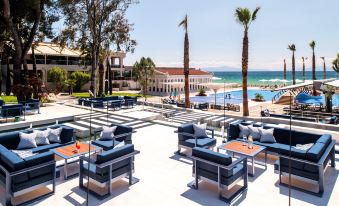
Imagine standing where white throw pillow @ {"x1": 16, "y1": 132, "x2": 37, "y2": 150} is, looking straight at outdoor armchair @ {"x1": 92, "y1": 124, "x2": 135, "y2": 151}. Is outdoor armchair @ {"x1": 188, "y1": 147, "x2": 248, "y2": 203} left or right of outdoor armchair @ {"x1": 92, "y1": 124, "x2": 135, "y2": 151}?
right

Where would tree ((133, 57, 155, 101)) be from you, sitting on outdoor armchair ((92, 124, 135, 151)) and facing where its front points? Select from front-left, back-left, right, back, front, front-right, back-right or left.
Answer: back-right

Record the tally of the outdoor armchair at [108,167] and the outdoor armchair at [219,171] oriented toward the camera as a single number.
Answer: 0

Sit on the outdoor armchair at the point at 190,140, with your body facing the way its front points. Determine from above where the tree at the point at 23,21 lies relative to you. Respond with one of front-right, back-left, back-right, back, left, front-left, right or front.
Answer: back

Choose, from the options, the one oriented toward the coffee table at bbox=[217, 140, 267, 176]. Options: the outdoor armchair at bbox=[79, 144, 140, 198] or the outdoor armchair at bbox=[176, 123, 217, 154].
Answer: the outdoor armchair at bbox=[176, 123, 217, 154]

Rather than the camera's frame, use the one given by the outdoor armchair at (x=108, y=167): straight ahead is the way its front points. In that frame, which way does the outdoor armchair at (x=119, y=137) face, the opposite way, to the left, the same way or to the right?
to the left

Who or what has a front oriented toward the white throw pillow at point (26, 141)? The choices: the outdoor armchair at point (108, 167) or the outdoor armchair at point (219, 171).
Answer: the outdoor armchair at point (108, 167)

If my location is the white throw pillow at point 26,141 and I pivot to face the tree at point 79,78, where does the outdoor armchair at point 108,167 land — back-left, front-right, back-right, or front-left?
back-right

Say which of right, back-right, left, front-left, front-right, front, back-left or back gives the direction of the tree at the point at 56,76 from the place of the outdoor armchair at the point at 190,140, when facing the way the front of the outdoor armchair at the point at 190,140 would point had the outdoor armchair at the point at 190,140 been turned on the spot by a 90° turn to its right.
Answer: right

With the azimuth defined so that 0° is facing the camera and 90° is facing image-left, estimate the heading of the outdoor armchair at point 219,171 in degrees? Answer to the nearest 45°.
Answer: approximately 225°

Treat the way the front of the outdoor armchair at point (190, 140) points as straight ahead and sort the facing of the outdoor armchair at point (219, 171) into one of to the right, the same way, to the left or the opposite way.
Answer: to the left

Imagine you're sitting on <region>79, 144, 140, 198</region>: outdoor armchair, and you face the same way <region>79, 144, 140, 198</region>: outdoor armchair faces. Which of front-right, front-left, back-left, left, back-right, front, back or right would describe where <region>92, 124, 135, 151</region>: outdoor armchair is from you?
front-right

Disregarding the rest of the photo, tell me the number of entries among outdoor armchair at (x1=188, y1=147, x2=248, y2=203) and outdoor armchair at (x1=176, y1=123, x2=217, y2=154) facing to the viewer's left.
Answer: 0

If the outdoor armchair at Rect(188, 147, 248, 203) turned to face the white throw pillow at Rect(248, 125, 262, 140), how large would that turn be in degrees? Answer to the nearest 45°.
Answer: approximately 45° to its left

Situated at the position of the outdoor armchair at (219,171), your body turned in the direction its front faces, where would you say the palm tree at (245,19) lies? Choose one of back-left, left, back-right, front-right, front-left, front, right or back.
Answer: front-left

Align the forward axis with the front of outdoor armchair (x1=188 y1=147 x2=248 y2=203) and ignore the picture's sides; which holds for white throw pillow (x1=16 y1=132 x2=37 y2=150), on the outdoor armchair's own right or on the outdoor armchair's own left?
on the outdoor armchair's own left

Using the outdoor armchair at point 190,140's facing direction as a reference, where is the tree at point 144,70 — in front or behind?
behind

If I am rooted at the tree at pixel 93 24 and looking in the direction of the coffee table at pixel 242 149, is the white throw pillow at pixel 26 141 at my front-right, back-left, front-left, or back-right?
front-right
